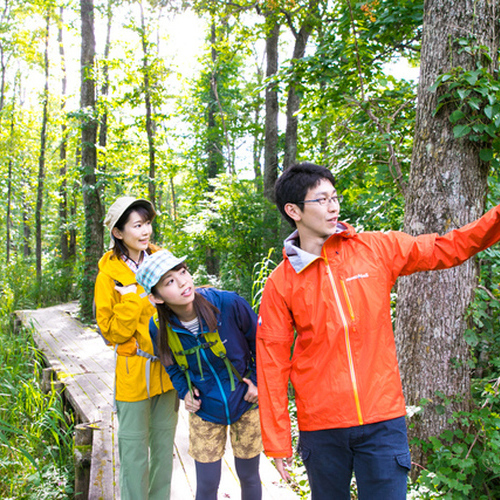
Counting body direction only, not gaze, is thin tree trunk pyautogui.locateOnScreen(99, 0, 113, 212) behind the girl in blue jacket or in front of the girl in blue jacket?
behind

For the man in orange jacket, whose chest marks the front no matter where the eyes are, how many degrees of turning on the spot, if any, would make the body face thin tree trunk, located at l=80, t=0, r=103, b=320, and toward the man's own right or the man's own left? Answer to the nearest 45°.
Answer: approximately 135° to the man's own right

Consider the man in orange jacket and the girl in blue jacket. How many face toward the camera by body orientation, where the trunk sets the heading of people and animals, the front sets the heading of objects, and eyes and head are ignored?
2

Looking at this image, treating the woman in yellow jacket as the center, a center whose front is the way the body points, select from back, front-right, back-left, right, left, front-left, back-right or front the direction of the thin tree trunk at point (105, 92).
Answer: back-left

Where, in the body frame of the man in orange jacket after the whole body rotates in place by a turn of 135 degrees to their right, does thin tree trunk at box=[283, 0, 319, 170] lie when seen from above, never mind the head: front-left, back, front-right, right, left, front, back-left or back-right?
front-right

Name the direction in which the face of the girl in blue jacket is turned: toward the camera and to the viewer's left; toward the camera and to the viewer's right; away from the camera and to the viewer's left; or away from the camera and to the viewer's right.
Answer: toward the camera and to the viewer's right

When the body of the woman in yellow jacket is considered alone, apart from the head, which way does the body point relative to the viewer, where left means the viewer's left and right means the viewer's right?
facing the viewer and to the right of the viewer

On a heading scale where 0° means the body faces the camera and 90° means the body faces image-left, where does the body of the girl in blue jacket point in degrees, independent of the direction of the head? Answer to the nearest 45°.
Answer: approximately 0°

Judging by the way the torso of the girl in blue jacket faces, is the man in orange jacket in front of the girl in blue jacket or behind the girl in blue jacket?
in front

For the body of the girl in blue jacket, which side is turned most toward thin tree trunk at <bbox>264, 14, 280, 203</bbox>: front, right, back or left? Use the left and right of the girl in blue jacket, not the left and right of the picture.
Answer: back
